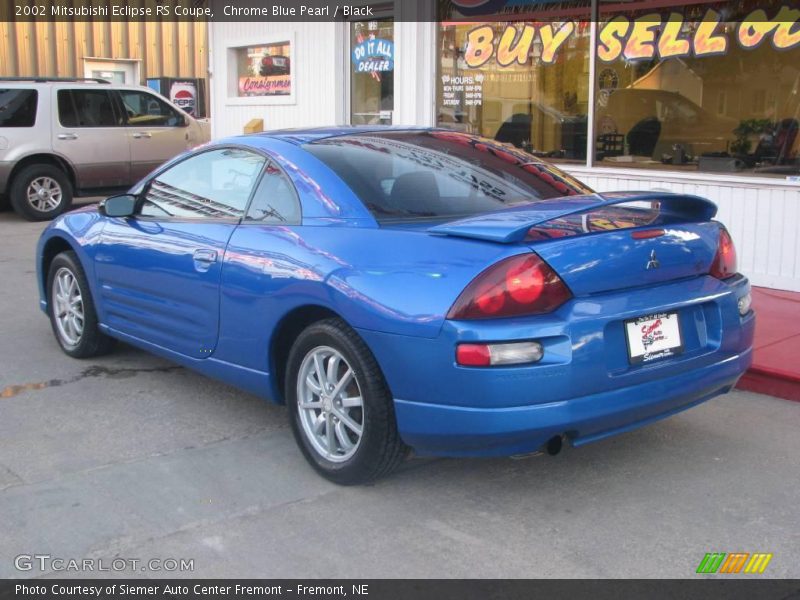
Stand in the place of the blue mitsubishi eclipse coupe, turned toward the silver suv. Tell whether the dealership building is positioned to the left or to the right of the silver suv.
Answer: right

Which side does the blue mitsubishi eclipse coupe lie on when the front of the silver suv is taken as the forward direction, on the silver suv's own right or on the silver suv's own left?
on the silver suv's own right

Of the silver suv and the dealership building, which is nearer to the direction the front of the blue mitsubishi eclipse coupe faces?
the silver suv

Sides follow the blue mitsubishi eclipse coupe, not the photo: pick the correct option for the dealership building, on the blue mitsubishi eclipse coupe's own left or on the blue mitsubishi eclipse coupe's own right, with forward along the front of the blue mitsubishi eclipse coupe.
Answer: on the blue mitsubishi eclipse coupe's own right

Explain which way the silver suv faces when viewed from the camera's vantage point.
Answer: facing to the right of the viewer

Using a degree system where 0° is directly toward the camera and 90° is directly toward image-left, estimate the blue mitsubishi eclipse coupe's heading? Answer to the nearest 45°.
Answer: approximately 135°

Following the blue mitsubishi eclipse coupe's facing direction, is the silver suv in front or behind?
in front

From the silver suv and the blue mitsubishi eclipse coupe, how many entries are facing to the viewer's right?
1
